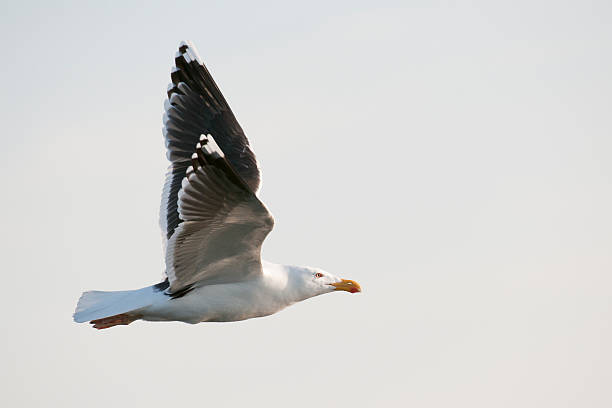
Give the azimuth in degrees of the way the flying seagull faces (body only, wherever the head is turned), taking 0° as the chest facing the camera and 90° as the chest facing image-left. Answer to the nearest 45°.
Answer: approximately 270°
